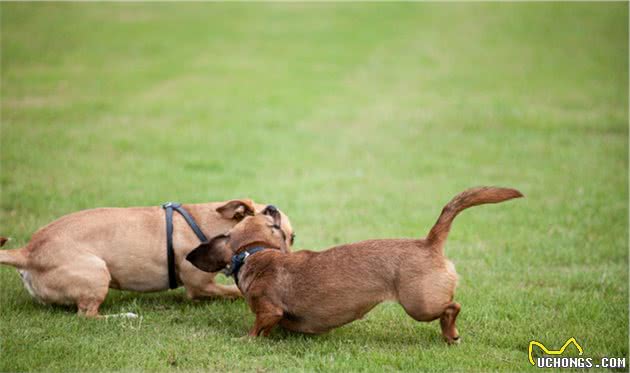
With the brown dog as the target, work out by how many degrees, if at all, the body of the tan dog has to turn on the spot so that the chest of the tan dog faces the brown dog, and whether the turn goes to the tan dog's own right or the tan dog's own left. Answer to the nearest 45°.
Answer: approximately 45° to the tan dog's own right

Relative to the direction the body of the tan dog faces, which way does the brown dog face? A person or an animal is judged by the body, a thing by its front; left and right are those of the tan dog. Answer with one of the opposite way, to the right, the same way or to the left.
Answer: the opposite way

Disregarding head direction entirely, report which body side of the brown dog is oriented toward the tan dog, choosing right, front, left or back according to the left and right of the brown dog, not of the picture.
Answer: front

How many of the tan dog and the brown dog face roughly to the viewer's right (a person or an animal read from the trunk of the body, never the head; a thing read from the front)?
1

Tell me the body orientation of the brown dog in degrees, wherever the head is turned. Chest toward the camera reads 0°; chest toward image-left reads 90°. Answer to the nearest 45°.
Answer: approximately 90°

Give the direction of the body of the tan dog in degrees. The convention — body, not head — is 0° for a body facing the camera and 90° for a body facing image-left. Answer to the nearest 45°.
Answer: approximately 270°
